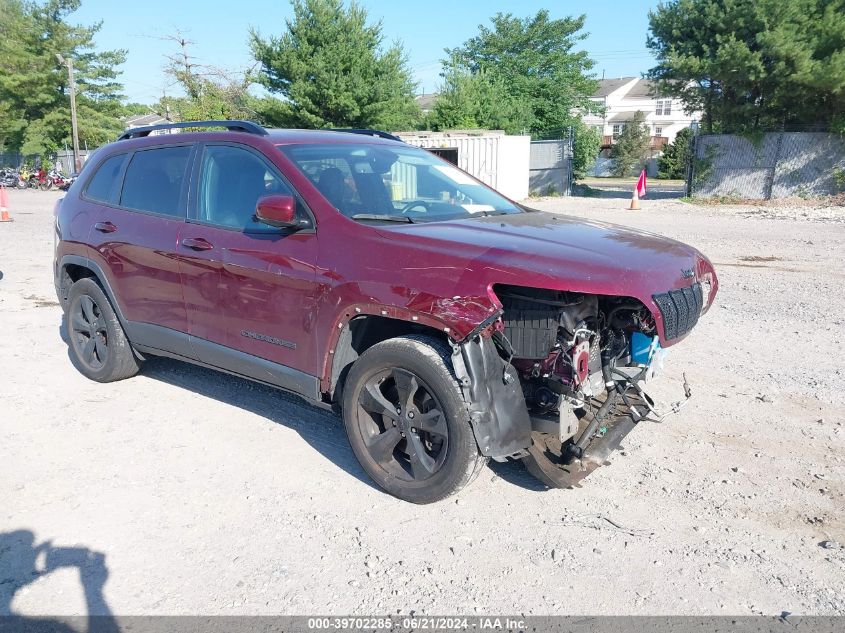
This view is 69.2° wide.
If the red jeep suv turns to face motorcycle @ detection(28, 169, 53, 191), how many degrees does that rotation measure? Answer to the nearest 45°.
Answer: approximately 180°

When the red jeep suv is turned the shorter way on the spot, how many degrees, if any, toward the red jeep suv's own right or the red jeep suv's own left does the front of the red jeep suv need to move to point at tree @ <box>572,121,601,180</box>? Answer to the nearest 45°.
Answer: approximately 135° to the red jeep suv's own left

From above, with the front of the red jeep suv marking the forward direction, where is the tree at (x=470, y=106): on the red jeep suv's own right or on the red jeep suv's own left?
on the red jeep suv's own left

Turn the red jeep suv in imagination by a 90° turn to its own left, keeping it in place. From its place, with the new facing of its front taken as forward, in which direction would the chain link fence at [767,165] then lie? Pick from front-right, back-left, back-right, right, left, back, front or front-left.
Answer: front

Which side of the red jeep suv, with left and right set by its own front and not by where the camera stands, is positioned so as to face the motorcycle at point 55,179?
back

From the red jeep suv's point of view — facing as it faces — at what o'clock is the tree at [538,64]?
The tree is roughly at 8 o'clock from the red jeep suv.

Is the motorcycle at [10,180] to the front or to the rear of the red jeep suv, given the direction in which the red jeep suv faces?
to the rear

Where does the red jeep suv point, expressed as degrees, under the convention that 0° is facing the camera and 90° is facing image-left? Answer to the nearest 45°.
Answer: approximately 315°

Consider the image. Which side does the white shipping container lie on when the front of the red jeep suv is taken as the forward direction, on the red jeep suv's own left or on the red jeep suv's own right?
on the red jeep suv's own left

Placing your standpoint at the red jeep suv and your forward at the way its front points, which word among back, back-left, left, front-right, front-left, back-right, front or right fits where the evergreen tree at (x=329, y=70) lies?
back-left

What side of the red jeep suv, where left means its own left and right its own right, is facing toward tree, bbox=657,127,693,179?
left
